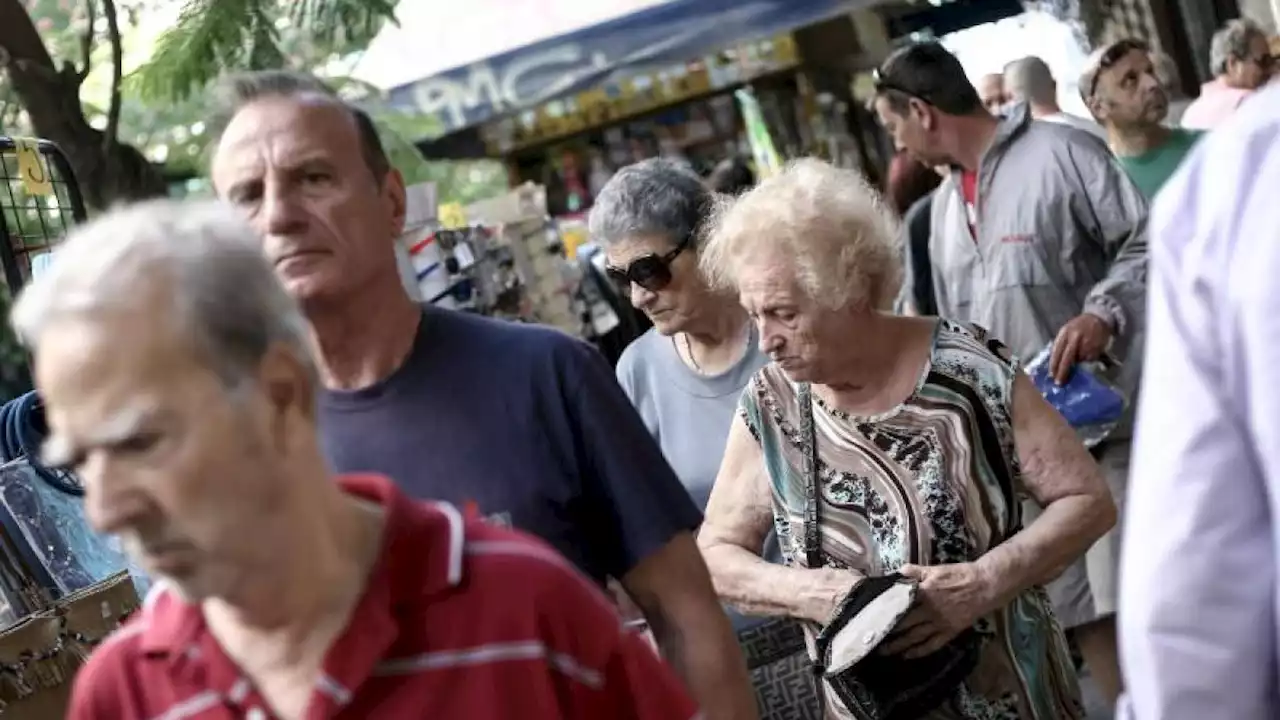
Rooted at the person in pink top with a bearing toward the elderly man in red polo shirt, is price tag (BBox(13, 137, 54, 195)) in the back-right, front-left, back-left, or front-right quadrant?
front-right

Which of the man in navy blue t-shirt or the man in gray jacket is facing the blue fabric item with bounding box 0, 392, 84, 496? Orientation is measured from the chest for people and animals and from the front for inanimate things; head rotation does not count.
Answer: the man in gray jacket

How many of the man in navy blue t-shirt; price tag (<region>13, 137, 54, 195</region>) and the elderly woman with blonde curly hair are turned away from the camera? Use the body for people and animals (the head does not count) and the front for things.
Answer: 0

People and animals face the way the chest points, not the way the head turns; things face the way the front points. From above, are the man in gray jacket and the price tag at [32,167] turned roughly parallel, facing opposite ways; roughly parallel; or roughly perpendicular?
roughly perpendicular

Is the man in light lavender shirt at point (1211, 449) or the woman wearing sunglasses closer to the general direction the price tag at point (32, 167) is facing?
the man in light lavender shirt

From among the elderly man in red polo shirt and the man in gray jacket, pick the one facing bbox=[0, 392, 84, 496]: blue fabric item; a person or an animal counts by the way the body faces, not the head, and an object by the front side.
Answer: the man in gray jacket

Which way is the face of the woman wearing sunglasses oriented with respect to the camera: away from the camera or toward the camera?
toward the camera

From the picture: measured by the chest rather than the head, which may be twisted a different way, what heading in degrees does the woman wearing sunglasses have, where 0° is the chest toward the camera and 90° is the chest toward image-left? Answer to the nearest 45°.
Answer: approximately 45°

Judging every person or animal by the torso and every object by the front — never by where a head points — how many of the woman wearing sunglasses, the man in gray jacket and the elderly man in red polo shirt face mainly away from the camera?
0

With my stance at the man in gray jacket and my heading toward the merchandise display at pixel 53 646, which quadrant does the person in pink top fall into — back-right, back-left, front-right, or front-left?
back-right

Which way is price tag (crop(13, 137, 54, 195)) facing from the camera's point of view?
toward the camera

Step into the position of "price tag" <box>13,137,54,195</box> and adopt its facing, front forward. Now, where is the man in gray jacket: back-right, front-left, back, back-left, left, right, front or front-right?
left

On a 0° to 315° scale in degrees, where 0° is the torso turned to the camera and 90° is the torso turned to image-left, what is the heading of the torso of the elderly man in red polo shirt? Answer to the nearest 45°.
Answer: approximately 45°

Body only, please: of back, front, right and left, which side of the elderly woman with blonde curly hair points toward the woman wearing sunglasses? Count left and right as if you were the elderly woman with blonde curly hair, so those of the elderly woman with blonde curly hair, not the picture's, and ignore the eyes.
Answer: right

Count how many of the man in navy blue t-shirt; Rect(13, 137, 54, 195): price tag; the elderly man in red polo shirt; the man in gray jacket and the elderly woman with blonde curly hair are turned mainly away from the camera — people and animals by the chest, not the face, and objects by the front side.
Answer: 0

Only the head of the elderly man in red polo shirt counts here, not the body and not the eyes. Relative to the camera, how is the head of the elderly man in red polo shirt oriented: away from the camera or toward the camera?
toward the camera

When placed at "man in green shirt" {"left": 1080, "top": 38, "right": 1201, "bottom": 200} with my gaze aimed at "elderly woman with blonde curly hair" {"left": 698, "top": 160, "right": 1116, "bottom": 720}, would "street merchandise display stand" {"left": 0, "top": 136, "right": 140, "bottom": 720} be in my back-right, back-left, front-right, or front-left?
front-right

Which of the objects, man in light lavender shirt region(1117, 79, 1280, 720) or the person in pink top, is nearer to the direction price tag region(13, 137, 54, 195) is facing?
the man in light lavender shirt

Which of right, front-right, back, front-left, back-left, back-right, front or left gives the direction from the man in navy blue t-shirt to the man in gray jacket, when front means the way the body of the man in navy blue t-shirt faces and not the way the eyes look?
back

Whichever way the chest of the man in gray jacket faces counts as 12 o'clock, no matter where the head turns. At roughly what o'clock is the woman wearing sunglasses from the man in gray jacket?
The woman wearing sunglasses is roughly at 12 o'clock from the man in gray jacket.

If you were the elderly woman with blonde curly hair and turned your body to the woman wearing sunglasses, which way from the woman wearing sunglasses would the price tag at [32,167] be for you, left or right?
left
